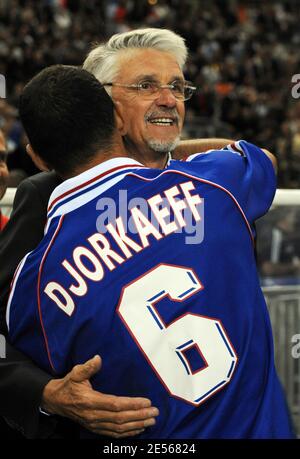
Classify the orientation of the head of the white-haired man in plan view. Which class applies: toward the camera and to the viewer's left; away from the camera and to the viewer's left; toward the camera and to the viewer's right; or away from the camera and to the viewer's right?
toward the camera and to the viewer's right

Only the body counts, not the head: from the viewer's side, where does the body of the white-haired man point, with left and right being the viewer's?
facing the viewer and to the right of the viewer
